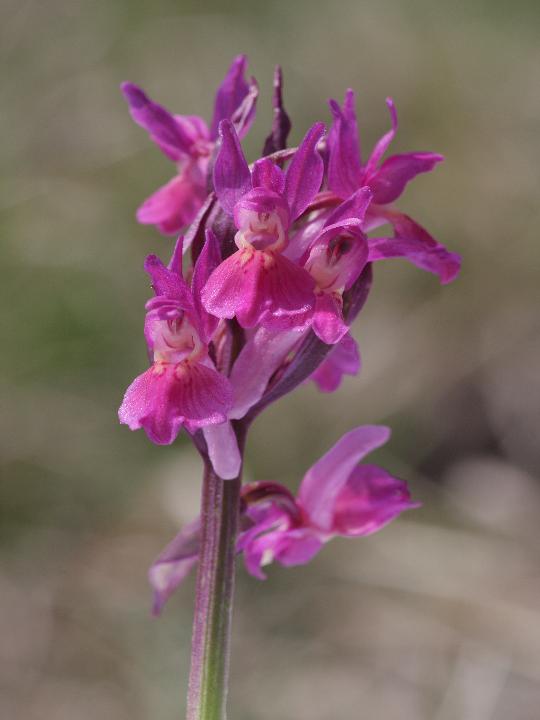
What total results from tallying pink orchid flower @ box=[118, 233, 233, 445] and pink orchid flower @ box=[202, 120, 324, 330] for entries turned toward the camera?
2

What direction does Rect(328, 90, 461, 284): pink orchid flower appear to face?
to the viewer's right

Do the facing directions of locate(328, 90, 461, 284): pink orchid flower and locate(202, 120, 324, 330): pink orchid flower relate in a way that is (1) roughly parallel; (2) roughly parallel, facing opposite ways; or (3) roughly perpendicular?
roughly perpendicular

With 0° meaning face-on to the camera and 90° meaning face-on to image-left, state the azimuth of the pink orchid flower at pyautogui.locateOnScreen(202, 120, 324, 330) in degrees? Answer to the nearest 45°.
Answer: approximately 0°

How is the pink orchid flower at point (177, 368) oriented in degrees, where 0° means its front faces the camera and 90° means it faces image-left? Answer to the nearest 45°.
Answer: approximately 0°

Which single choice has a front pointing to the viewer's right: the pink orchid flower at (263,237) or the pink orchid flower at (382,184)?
the pink orchid flower at (382,184)

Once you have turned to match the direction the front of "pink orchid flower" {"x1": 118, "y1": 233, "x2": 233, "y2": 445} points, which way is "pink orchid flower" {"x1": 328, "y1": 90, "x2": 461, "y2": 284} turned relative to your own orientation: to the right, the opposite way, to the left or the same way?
to the left

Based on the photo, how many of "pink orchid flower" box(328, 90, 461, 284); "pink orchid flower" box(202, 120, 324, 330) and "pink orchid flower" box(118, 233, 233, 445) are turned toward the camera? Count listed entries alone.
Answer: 2
